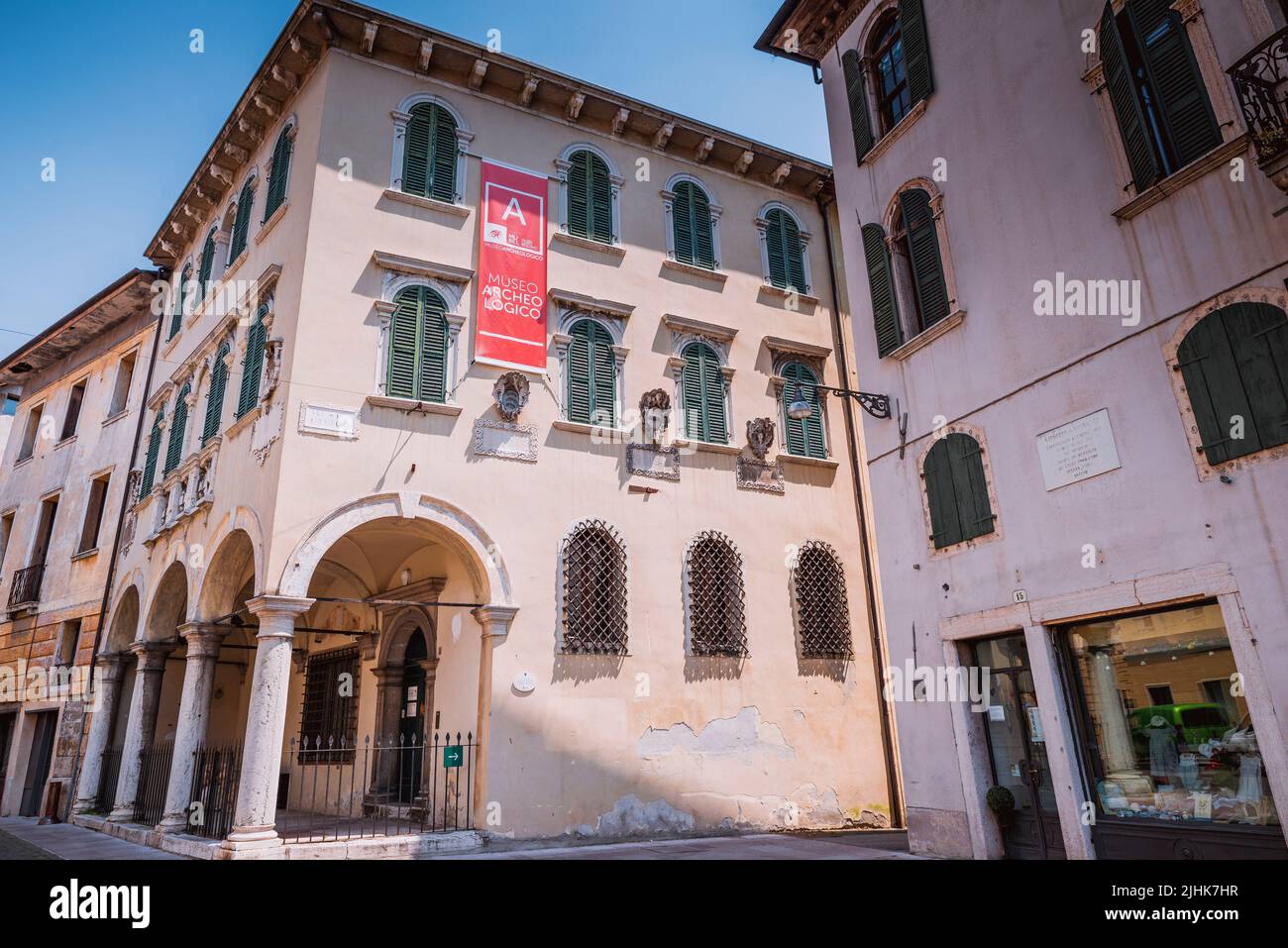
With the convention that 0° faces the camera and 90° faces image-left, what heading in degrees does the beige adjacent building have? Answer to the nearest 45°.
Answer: approximately 45°

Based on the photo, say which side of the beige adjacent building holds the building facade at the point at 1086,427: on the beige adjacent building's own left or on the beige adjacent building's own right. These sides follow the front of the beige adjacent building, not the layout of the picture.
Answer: on the beige adjacent building's own left

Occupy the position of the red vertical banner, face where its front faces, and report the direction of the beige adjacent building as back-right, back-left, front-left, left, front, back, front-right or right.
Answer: back
